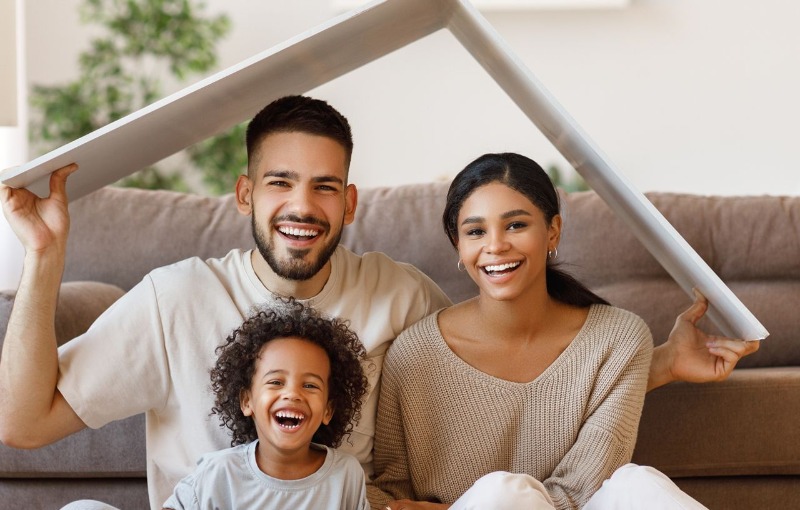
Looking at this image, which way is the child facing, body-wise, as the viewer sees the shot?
toward the camera

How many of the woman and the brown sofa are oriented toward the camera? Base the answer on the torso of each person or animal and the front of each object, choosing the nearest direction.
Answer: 2

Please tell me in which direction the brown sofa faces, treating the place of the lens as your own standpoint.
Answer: facing the viewer

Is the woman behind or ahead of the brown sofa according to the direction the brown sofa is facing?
ahead

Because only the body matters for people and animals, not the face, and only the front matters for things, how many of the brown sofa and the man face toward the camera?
2

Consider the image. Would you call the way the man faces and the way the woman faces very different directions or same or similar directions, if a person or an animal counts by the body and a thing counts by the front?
same or similar directions

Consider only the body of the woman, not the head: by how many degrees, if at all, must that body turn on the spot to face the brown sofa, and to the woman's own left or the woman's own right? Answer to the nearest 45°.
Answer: approximately 180°

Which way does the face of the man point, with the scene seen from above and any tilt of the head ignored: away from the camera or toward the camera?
toward the camera

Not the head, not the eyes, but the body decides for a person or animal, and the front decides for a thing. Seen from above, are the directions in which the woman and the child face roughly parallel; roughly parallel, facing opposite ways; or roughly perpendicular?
roughly parallel

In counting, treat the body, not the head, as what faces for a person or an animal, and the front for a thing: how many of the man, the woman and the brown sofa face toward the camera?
3
